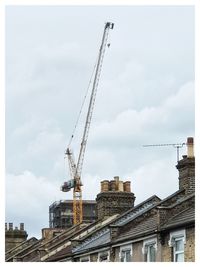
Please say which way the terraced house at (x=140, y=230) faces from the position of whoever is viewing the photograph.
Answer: facing the viewer and to the left of the viewer
